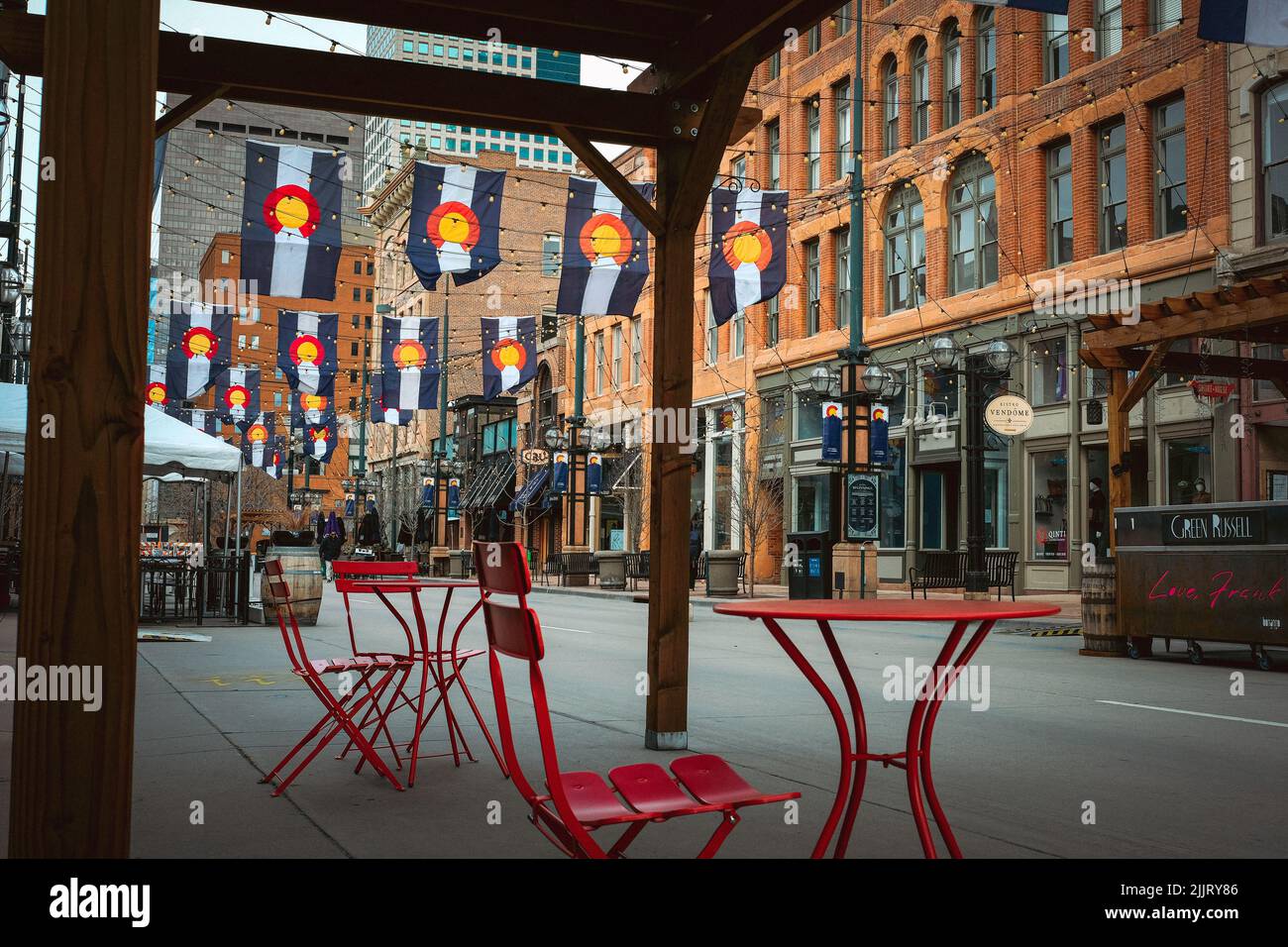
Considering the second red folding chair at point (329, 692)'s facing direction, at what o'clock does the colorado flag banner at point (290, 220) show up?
The colorado flag banner is roughly at 9 o'clock from the second red folding chair.

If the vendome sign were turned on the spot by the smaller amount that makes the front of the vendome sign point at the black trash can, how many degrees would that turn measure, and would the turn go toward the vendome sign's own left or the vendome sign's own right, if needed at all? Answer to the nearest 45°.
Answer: approximately 90° to the vendome sign's own right

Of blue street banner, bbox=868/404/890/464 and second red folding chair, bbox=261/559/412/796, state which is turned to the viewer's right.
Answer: the second red folding chair

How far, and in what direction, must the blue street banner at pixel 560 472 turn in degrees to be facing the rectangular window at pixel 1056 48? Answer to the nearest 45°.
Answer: approximately 45° to its left

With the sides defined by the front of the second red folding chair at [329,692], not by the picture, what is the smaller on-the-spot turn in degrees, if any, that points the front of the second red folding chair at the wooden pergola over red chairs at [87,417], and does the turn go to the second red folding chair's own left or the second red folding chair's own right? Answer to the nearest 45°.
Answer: approximately 90° to the second red folding chair's own right

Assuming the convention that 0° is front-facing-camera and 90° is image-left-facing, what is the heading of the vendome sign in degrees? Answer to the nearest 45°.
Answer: approximately 0°

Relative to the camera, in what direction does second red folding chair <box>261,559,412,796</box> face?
facing to the right of the viewer
